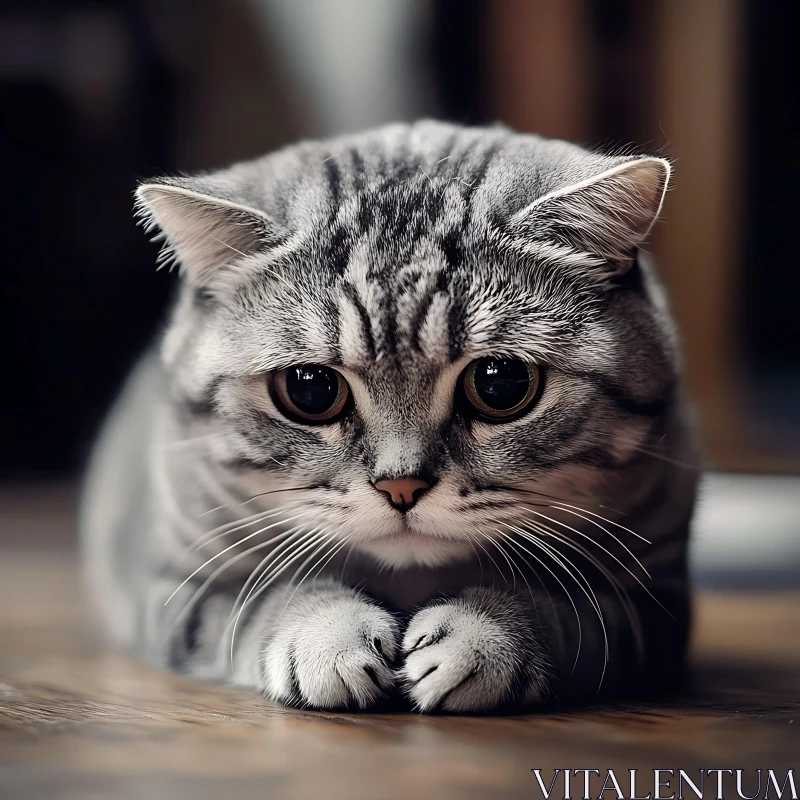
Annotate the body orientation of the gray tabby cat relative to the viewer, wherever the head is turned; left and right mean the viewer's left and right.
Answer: facing the viewer
